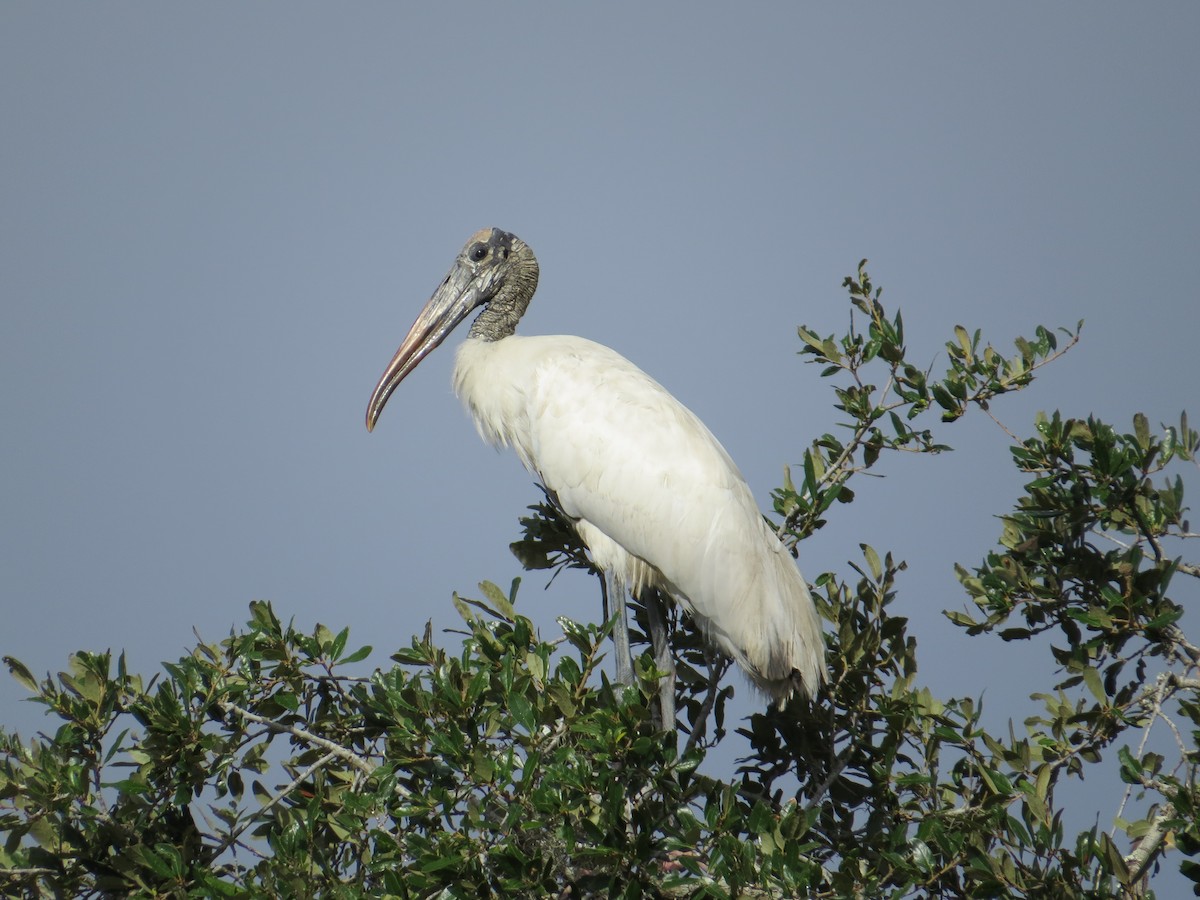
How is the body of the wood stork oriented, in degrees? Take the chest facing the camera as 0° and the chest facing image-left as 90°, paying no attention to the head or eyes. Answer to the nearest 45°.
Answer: approximately 90°
